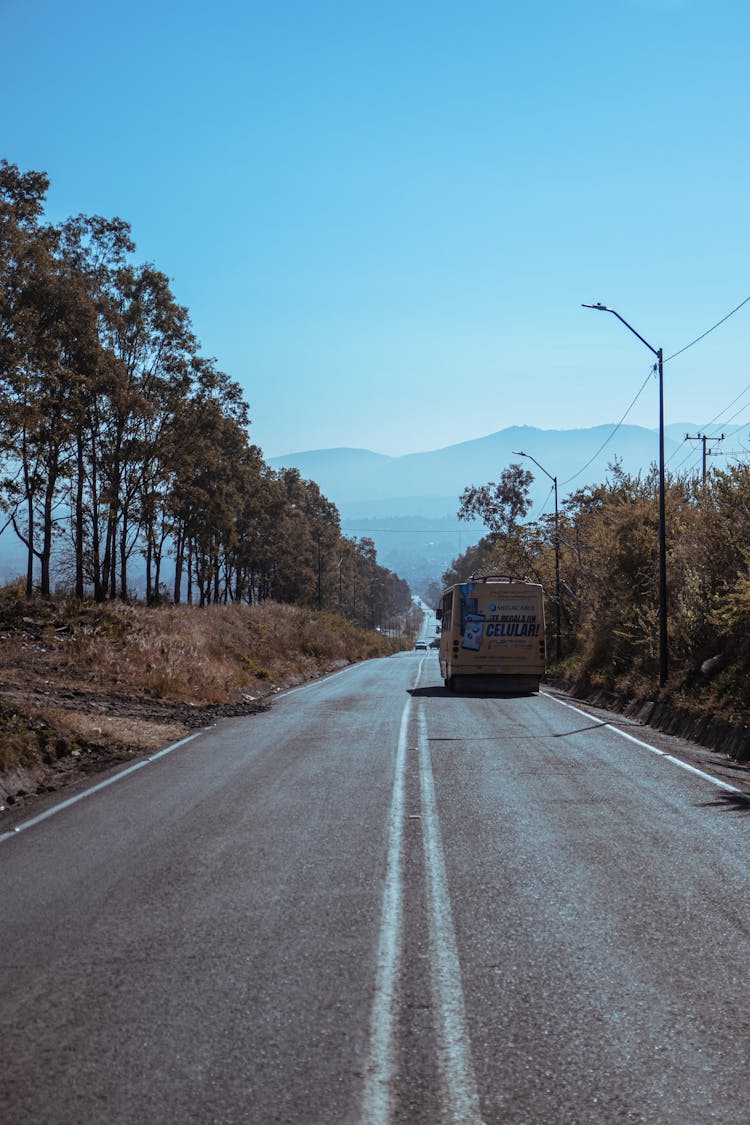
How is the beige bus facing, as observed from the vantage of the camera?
facing away from the viewer
